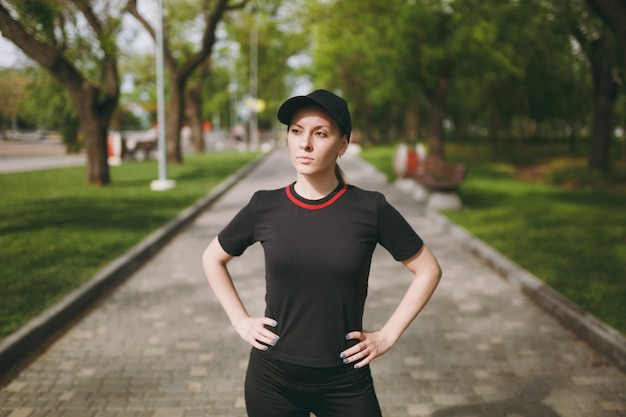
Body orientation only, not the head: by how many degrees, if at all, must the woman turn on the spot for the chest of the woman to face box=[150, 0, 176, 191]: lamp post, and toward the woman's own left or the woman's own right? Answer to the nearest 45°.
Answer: approximately 180°

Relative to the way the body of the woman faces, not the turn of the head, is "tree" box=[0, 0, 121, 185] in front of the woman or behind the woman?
behind

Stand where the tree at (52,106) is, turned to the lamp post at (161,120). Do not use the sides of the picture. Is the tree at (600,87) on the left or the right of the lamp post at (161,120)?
left

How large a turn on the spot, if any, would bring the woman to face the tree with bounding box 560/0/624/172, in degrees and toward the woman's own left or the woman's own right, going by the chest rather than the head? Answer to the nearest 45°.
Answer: approximately 135° to the woman's own left

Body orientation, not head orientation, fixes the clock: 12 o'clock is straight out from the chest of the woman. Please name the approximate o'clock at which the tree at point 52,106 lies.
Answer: The tree is roughly at 5 o'clock from the woman.

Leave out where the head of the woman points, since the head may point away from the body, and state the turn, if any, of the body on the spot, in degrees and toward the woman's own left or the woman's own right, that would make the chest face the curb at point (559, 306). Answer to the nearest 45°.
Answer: approximately 135° to the woman's own left

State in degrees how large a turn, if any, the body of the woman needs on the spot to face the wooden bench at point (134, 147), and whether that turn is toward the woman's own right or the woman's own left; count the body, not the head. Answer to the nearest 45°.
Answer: approximately 180°

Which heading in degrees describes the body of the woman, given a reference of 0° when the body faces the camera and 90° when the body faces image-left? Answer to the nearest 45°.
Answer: approximately 0°
